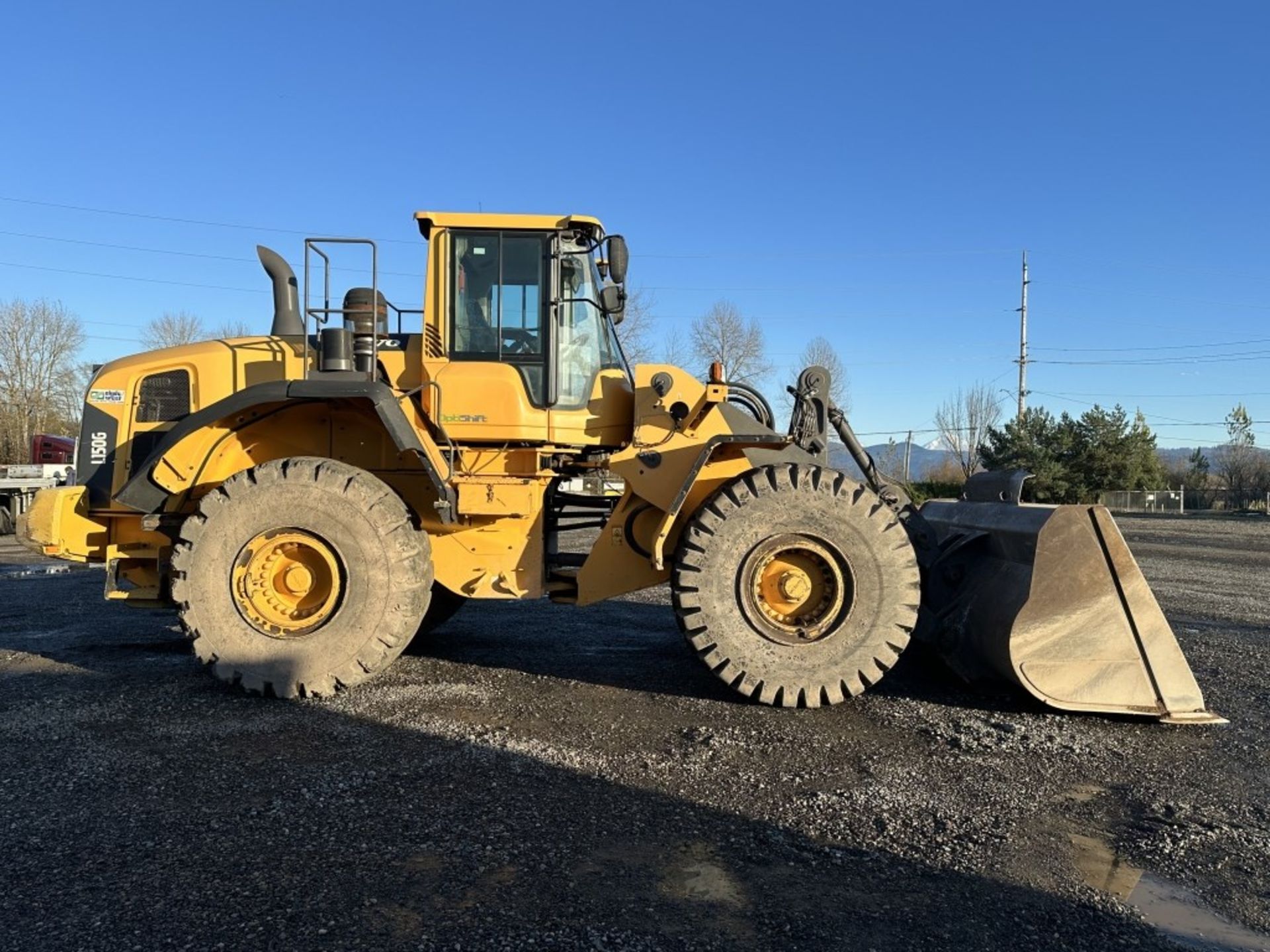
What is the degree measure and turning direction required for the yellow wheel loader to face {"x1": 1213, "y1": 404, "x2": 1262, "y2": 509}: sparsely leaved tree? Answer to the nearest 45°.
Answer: approximately 45° to its left

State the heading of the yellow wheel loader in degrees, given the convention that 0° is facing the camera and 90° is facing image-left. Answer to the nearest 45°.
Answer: approximately 270°

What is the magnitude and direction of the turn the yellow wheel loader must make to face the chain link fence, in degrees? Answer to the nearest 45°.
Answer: approximately 45° to its left

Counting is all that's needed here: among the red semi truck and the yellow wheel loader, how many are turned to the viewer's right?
2

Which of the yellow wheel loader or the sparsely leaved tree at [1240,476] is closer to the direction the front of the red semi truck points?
the sparsely leaved tree

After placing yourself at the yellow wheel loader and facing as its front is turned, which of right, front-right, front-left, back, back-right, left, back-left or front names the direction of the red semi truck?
back-left

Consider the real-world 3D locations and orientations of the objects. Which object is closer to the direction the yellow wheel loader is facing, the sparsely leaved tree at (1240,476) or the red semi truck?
the sparsely leaved tree

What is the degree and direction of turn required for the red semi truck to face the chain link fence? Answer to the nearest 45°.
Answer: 0° — it already faces it

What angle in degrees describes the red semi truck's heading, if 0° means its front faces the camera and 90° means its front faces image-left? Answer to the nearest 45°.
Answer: approximately 270°

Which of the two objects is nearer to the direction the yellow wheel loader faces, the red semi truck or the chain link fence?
the chain link fence
